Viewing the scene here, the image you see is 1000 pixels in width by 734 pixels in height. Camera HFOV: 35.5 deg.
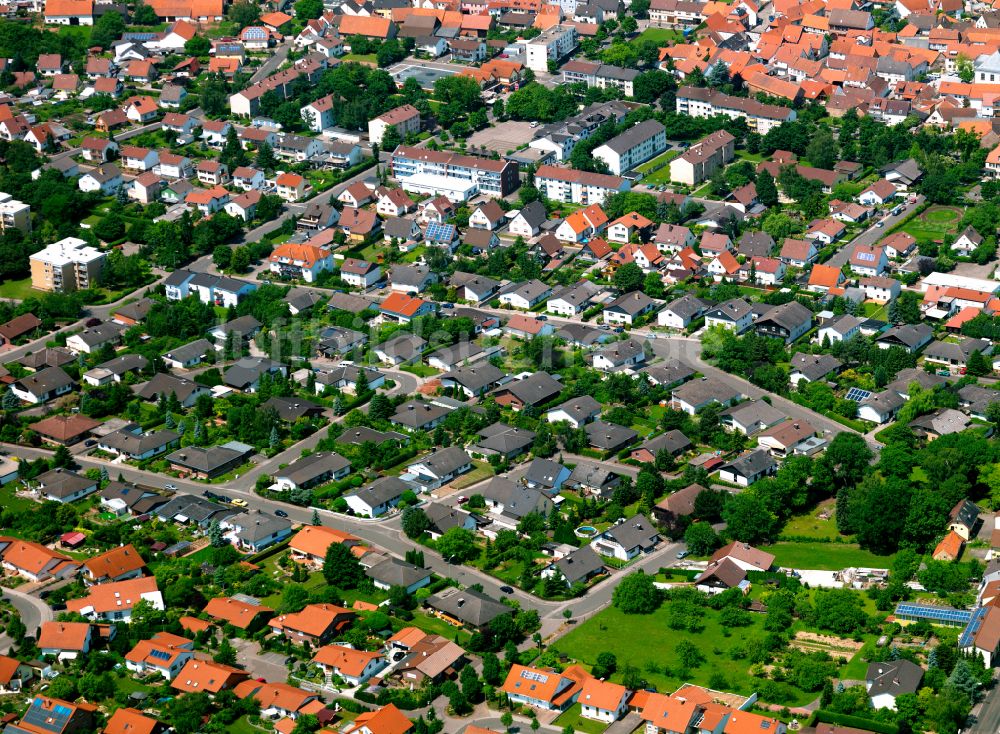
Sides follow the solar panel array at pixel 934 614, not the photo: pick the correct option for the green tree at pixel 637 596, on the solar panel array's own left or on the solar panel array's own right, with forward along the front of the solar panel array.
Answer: on the solar panel array's own right

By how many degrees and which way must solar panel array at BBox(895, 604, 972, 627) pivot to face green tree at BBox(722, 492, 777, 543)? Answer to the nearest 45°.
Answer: approximately 135° to its right

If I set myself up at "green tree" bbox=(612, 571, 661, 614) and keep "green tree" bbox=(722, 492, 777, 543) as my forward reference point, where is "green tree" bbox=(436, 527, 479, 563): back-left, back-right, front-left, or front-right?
back-left

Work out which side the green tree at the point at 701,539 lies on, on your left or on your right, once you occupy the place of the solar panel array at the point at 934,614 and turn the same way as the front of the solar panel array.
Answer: on your right

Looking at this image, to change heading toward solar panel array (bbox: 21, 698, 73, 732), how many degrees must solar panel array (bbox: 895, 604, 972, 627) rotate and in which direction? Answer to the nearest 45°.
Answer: approximately 45° to its right

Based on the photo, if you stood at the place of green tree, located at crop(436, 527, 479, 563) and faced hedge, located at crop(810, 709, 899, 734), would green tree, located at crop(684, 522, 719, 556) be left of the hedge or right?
left

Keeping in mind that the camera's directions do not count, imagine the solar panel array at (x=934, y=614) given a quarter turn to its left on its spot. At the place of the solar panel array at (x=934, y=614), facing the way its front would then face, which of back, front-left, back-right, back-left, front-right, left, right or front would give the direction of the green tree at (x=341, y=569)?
back

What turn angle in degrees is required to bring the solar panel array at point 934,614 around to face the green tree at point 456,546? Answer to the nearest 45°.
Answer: approximately 90° to its right

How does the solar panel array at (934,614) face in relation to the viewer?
toward the camera

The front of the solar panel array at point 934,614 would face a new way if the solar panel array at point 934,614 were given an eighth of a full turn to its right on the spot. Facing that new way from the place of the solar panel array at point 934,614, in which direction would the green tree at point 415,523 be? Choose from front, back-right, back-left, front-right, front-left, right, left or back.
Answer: front-right
